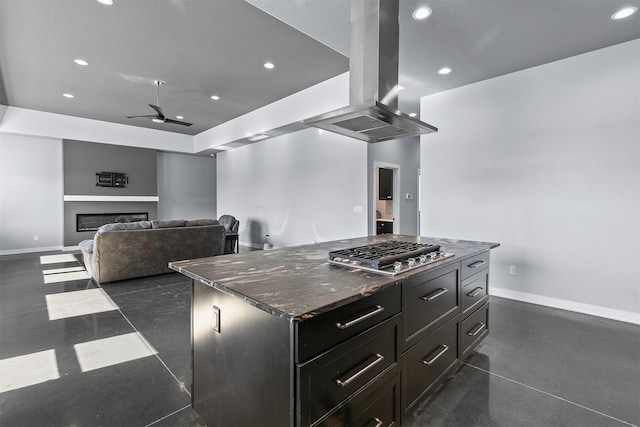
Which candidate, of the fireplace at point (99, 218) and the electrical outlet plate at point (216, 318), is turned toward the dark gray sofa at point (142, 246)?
the fireplace

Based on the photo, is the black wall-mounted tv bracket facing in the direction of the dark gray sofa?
yes

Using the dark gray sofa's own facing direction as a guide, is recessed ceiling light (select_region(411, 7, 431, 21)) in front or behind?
behind

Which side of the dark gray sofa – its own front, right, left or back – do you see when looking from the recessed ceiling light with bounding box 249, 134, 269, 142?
right

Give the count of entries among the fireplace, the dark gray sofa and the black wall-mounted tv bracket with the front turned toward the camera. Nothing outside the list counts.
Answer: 2

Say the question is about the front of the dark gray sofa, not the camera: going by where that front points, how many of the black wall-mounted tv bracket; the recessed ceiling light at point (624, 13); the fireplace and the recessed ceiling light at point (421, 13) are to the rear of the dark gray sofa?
2

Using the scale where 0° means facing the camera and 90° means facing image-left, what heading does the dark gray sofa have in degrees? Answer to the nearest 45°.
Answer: approximately 135°

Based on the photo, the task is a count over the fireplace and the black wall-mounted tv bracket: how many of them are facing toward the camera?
2

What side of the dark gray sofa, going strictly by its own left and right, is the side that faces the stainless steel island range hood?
back

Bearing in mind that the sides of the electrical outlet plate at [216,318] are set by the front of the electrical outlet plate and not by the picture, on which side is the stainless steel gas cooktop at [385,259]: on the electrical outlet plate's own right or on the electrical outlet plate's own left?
on the electrical outlet plate's own left
